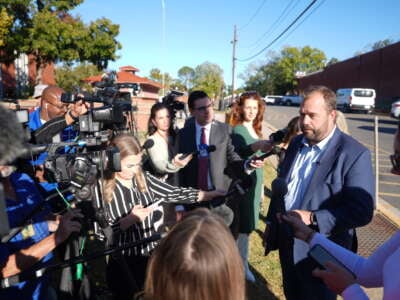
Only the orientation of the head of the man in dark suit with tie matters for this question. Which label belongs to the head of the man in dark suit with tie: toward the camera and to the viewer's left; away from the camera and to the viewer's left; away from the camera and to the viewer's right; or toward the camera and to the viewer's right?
toward the camera and to the viewer's right

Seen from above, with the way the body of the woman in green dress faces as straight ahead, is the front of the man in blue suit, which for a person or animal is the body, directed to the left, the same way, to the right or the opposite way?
to the right

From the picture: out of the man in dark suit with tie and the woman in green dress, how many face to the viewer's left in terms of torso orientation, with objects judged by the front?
0

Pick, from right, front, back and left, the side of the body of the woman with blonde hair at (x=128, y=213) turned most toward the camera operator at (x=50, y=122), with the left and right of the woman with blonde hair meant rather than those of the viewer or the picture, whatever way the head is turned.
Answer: back

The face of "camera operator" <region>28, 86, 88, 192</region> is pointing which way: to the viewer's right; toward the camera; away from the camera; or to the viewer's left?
to the viewer's right

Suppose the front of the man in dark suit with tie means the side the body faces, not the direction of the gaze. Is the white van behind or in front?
behind

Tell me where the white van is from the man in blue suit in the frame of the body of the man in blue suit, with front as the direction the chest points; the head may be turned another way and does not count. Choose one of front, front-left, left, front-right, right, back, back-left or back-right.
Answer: back-right

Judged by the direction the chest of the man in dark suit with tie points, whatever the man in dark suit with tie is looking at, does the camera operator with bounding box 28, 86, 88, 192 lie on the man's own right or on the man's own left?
on the man's own right

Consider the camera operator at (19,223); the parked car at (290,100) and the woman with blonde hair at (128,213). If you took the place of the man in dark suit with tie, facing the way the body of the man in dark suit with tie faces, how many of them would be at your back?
1

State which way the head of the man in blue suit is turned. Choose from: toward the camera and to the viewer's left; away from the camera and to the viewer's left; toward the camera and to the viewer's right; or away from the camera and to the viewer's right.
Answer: toward the camera and to the viewer's left

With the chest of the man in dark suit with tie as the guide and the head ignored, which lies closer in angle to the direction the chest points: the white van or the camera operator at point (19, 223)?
the camera operator

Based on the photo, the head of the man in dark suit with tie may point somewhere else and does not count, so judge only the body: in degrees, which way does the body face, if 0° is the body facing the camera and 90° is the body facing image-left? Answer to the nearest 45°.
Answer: approximately 0°

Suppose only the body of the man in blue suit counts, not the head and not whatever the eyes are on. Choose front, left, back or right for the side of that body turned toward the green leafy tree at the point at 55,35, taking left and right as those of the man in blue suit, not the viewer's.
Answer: right

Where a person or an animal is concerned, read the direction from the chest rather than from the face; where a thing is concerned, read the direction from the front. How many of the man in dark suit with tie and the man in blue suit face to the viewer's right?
0

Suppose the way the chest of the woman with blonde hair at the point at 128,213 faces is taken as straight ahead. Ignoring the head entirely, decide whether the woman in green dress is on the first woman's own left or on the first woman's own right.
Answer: on the first woman's own left

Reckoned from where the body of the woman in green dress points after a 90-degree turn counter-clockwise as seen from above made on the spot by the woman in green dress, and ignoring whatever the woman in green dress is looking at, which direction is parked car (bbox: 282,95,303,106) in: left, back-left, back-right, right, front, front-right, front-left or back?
front-left

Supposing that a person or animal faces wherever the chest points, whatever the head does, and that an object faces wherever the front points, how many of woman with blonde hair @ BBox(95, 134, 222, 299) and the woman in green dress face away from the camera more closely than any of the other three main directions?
0

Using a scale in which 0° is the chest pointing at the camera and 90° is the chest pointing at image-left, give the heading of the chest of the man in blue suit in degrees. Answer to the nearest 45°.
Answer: approximately 45°
